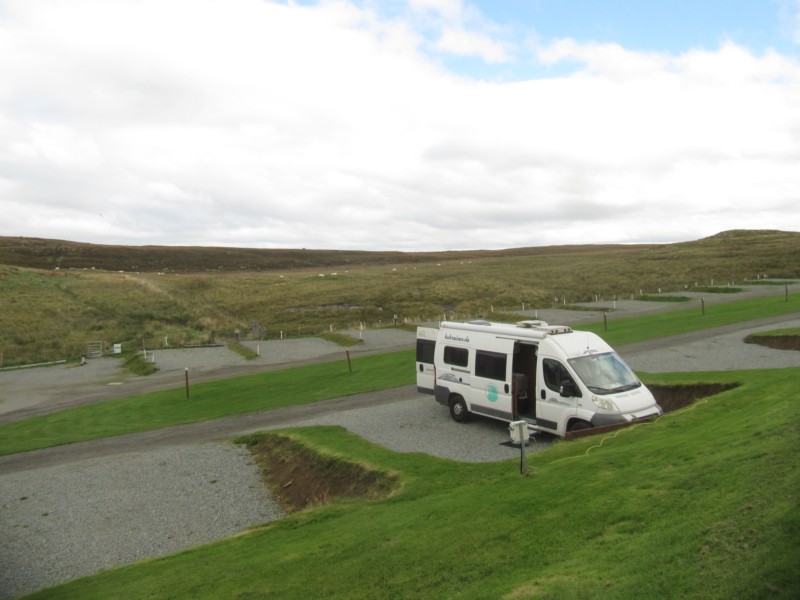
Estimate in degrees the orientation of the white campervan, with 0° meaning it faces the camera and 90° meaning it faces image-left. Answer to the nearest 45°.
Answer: approximately 315°

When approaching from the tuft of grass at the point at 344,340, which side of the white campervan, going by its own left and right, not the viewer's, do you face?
back

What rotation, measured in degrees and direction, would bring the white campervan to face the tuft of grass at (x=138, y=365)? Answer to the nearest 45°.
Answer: approximately 180°
